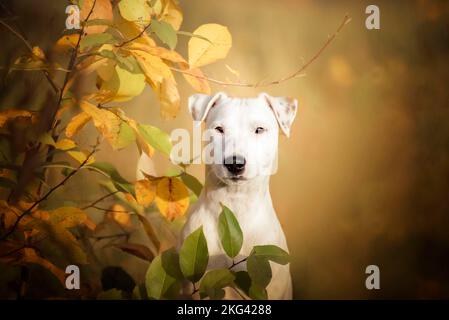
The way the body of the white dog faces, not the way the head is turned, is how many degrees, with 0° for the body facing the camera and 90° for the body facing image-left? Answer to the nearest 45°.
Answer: approximately 0°
